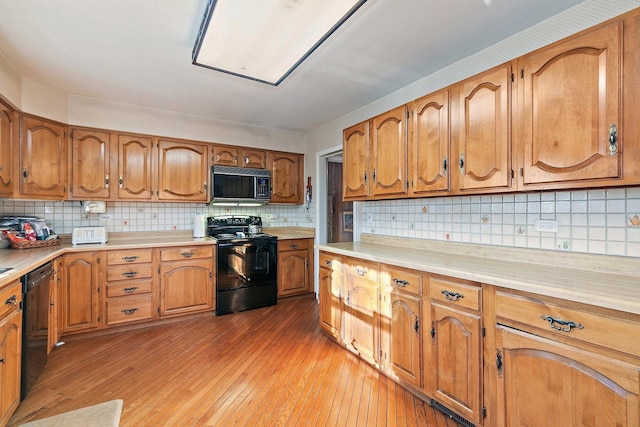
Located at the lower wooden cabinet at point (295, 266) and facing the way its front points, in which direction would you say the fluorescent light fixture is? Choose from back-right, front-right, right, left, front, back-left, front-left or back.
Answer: front-right

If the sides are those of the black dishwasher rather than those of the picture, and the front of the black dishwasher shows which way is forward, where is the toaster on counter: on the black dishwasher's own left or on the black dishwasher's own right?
on the black dishwasher's own left

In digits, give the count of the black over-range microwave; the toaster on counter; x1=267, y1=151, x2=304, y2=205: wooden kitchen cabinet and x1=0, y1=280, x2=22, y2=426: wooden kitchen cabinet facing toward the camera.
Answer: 3

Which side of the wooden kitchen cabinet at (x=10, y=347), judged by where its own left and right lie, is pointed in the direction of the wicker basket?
left

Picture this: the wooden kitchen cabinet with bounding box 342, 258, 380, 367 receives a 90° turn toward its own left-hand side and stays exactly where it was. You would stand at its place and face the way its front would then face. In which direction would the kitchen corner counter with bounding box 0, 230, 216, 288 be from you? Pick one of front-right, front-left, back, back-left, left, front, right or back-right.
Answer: back-right

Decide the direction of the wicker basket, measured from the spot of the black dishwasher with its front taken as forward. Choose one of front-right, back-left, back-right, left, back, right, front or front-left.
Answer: left

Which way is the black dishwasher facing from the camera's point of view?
to the viewer's right

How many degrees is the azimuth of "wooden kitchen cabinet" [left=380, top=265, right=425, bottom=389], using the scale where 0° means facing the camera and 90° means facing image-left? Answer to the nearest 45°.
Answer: approximately 45°

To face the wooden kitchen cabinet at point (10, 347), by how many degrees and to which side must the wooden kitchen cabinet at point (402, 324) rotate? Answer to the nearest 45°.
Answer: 0° — it already faces it

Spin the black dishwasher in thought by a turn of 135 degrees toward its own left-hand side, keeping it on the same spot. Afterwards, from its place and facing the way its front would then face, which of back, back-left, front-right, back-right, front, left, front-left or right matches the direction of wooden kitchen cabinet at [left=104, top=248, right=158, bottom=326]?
right

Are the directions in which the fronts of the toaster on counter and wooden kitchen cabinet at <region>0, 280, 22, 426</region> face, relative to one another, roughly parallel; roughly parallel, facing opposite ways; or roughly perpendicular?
roughly perpendicular

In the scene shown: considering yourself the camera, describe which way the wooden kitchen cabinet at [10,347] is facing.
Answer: facing to the right of the viewer

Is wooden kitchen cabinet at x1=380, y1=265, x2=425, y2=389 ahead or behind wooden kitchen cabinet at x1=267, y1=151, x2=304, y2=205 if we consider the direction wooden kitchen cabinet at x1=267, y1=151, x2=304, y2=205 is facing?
ahead

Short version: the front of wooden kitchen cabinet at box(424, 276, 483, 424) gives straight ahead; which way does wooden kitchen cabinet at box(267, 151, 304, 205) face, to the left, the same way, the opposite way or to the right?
to the left

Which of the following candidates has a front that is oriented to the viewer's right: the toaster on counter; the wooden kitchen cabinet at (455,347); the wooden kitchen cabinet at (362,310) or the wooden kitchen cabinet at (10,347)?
the wooden kitchen cabinet at (10,347)

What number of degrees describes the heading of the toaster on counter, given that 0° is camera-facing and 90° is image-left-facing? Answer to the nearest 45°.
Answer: approximately 0°
